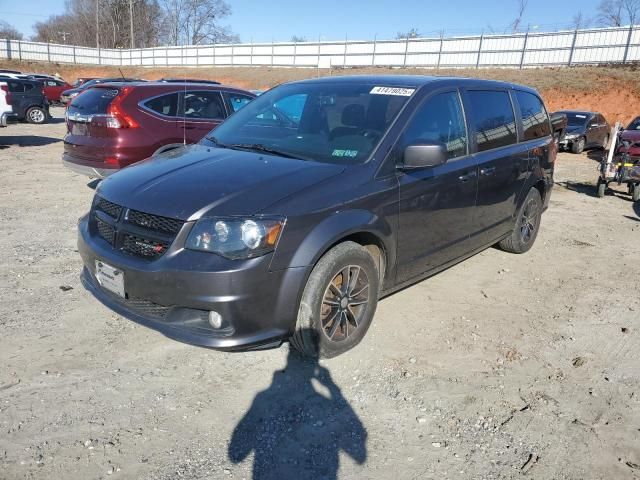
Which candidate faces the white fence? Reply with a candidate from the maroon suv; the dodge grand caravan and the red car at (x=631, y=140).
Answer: the maroon suv

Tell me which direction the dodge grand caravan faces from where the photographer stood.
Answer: facing the viewer and to the left of the viewer

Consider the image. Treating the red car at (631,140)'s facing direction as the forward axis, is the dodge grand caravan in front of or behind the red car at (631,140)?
in front

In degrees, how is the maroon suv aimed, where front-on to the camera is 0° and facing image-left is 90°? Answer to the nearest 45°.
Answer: approximately 225°

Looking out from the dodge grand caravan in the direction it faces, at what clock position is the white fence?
The white fence is roughly at 5 o'clock from the dodge grand caravan.

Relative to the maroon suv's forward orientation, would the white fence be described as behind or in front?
in front

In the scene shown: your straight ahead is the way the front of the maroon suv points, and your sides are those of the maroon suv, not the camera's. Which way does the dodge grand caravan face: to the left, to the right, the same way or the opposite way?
the opposite way

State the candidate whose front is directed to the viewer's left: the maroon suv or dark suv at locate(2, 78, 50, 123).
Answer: the dark suv

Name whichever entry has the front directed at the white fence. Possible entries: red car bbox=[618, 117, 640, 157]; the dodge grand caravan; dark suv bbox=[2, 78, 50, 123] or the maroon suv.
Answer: the maroon suv

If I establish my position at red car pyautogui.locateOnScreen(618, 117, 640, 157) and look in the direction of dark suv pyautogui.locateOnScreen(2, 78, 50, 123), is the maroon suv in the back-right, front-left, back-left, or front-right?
front-left

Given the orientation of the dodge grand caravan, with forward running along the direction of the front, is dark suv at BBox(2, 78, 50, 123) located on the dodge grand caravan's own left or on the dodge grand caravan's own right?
on the dodge grand caravan's own right

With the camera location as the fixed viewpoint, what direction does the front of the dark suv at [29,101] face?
facing to the left of the viewer
